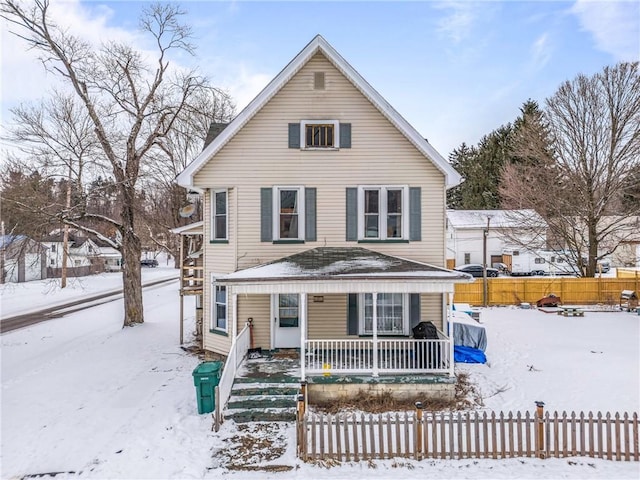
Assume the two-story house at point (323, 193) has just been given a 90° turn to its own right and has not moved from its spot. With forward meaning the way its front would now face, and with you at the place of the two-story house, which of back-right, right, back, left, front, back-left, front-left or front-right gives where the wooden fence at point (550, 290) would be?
back-right

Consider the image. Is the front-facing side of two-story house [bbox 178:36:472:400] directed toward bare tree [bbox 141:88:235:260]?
no

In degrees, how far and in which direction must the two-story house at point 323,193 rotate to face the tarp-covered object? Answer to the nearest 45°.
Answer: approximately 90° to its left

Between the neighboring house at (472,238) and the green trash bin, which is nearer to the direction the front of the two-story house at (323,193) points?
the green trash bin

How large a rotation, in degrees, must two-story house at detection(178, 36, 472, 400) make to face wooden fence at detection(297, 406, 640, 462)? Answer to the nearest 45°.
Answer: approximately 45° to its left

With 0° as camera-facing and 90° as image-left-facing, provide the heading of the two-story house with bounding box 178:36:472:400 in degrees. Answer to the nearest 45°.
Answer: approximately 0°

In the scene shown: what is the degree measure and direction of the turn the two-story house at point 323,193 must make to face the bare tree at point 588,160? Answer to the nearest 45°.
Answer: approximately 135° to its left
